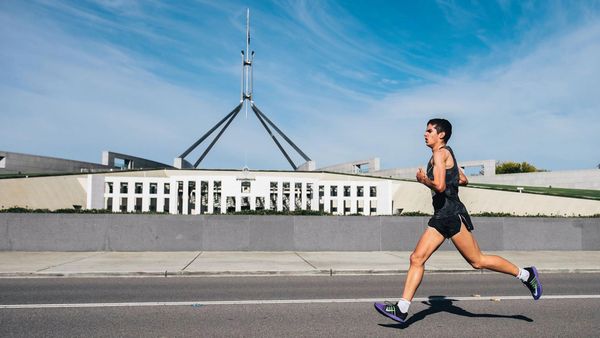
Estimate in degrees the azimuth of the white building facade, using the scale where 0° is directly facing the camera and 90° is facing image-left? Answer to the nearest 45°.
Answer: approximately 0°
